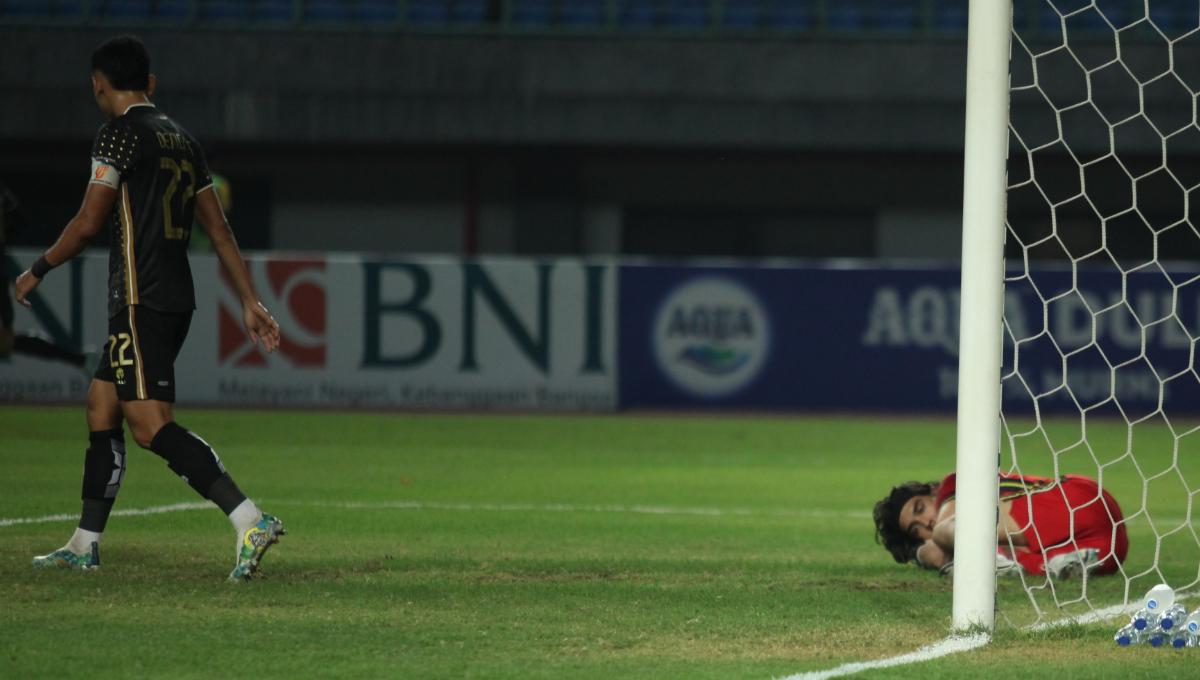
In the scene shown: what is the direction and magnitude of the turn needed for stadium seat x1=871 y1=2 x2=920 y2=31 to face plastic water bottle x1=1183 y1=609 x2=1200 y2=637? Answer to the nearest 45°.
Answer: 0° — it already faces it

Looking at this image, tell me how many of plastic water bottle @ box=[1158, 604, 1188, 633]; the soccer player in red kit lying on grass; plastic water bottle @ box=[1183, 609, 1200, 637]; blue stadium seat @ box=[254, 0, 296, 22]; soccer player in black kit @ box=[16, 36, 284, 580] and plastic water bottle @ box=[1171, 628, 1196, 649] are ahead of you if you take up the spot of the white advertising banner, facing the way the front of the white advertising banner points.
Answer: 5

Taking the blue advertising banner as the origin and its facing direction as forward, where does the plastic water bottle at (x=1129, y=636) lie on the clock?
The plastic water bottle is roughly at 12 o'clock from the blue advertising banner.

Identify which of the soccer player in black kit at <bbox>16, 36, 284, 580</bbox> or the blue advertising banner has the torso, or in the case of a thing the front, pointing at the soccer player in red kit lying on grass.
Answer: the blue advertising banner

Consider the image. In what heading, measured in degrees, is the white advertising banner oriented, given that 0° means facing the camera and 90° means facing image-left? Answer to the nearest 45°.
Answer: approximately 0°

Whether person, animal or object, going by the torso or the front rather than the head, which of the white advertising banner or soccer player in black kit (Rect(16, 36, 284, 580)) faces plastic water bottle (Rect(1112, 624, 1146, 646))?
the white advertising banner

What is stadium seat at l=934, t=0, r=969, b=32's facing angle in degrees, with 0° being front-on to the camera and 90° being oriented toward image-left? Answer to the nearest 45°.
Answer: approximately 0°
